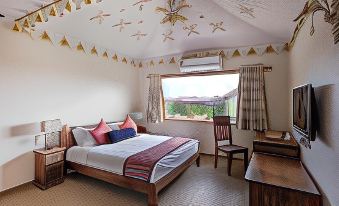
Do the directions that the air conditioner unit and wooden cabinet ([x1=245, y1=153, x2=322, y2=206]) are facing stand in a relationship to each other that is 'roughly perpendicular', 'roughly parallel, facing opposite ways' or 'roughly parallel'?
roughly perpendicular

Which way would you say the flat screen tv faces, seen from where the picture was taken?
facing to the left of the viewer

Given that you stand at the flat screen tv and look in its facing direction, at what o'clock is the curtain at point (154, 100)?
The curtain is roughly at 1 o'clock from the flat screen tv.

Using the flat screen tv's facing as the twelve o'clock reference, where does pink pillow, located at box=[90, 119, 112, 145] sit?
The pink pillow is roughly at 12 o'clock from the flat screen tv.

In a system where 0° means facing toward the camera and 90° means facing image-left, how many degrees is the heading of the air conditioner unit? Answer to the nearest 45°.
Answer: approximately 0°

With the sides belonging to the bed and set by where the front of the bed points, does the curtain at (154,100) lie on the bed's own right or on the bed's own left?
on the bed's own left

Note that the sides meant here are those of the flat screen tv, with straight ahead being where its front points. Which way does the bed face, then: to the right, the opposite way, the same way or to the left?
the opposite way

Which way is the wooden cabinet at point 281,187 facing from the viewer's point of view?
to the viewer's left

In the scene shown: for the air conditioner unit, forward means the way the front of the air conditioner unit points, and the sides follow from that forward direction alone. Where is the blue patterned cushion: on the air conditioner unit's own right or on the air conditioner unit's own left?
on the air conditioner unit's own right

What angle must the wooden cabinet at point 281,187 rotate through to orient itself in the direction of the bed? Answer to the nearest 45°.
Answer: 0° — it already faces it

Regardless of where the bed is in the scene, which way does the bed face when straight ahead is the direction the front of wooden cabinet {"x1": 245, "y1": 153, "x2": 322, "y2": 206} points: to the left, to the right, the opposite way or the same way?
the opposite way

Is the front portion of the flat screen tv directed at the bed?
yes
